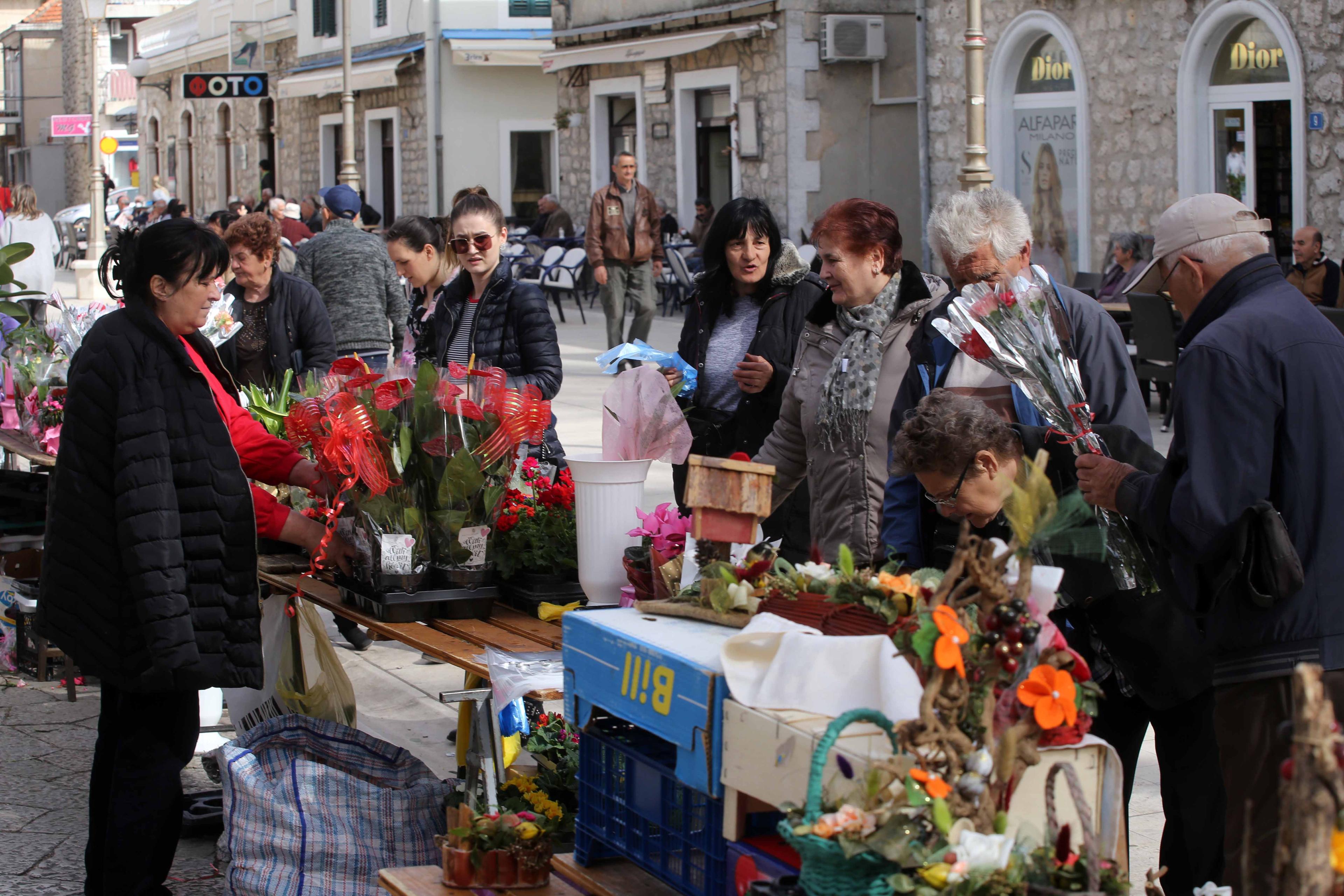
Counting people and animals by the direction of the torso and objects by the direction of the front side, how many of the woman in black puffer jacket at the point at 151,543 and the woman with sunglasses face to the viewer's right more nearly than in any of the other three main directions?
1

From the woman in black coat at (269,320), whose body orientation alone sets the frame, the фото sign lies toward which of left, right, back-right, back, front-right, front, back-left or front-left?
back-right

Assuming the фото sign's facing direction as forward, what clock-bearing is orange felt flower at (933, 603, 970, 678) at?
The orange felt flower is roughly at 12 o'clock from the фото sign.

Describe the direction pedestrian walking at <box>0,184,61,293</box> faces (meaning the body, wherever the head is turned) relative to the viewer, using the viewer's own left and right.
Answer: facing away from the viewer

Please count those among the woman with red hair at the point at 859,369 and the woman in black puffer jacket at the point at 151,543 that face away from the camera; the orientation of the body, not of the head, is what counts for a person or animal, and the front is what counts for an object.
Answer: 0

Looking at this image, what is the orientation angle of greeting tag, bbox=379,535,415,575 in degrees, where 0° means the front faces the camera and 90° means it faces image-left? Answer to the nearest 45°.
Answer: approximately 0°

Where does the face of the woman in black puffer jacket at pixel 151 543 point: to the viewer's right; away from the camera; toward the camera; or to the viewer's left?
to the viewer's right

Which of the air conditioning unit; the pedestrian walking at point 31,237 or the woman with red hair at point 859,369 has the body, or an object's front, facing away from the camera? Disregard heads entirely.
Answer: the pedestrian walking

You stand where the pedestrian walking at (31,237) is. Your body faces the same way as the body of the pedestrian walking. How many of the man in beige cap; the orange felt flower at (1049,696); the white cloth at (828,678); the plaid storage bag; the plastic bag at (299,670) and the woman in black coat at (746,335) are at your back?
6

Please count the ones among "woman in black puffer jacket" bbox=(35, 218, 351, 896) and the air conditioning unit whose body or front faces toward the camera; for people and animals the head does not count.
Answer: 1

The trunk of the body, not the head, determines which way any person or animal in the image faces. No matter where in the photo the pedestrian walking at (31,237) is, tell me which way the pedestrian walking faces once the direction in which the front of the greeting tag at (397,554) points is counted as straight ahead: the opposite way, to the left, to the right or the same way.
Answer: the opposite way

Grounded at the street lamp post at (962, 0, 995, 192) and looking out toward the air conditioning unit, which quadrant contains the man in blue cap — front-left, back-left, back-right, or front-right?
back-left

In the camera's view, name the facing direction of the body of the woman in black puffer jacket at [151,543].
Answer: to the viewer's right
